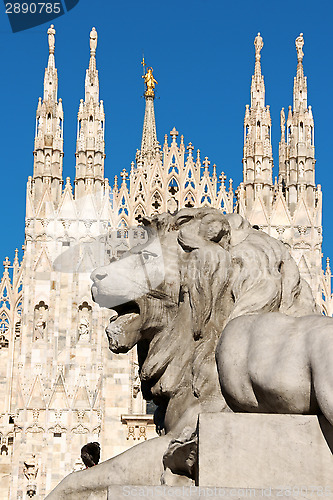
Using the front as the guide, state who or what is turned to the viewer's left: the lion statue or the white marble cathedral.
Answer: the lion statue

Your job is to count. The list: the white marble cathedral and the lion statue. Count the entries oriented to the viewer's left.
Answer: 1

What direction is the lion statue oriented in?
to the viewer's left

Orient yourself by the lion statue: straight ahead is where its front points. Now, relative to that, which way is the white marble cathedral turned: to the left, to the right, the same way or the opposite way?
to the left

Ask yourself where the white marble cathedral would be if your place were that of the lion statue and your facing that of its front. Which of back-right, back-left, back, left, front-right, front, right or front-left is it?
right

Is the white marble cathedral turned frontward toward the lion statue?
yes

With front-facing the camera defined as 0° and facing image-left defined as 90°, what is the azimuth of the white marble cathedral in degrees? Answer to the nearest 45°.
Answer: approximately 0°

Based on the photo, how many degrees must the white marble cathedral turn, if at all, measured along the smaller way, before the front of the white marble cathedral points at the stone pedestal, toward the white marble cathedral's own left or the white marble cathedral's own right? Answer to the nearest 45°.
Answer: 0° — it already faces it
